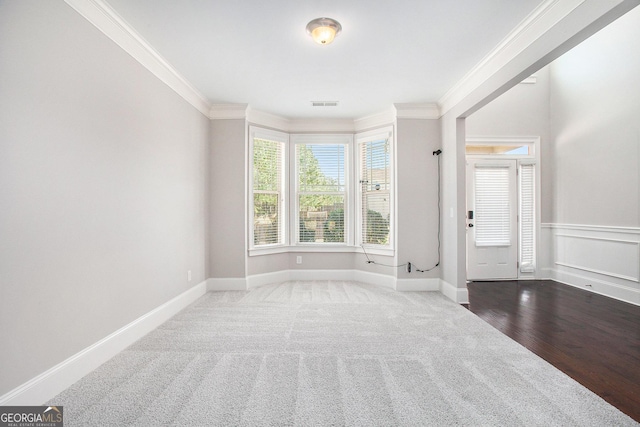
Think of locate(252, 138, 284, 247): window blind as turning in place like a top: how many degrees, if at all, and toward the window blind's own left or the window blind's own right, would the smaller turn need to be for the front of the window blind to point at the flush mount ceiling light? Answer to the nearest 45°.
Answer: approximately 45° to the window blind's own right

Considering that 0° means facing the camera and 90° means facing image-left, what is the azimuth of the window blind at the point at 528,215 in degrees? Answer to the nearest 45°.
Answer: approximately 0°

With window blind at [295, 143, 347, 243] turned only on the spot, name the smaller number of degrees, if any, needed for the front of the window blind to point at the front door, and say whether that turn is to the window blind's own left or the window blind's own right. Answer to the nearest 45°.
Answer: approximately 90° to the window blind's own left

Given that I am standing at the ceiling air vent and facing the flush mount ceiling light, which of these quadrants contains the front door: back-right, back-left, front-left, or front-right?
back-left

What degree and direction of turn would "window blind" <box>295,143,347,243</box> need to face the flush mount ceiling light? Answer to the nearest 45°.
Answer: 0° — it already faces it

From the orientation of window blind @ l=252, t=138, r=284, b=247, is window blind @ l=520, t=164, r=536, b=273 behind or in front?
in front

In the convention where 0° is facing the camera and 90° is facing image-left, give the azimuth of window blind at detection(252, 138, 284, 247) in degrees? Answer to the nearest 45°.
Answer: approximately 315°

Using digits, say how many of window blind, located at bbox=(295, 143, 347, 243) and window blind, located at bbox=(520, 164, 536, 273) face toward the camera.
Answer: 2

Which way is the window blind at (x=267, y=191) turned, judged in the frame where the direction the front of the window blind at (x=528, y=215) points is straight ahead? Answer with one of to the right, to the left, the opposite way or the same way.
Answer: to the left

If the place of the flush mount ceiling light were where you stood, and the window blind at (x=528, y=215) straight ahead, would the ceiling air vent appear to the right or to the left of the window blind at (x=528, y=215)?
left
